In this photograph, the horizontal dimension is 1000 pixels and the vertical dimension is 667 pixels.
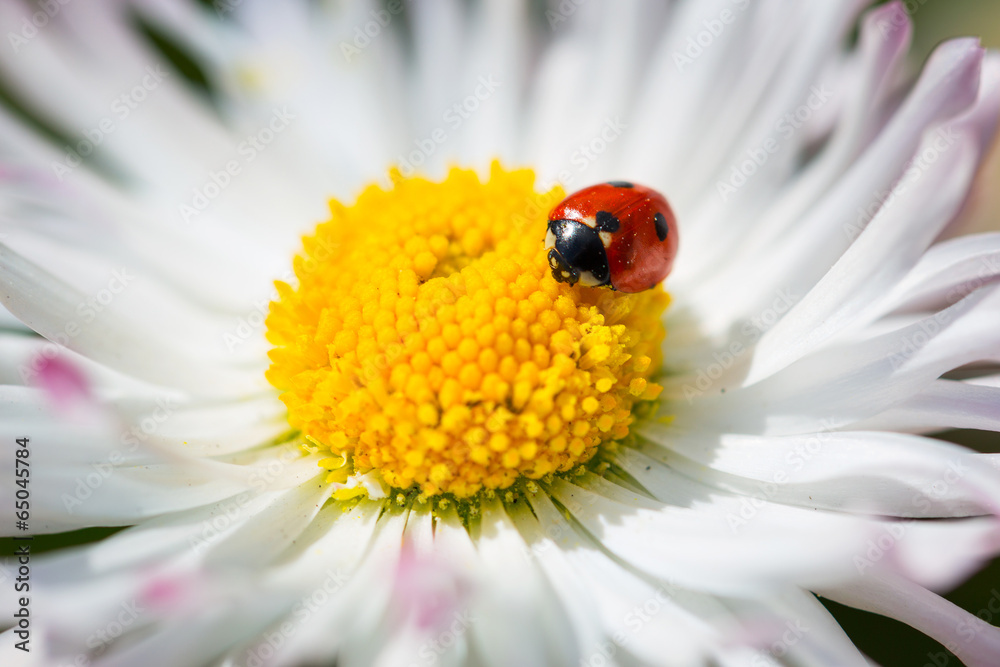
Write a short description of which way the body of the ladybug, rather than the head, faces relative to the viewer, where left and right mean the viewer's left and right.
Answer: facing the viewer and to the left of the viewer
